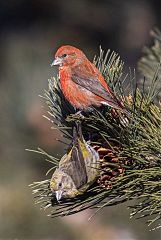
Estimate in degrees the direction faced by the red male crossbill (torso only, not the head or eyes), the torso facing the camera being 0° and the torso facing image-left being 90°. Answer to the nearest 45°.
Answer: approximately 90°
